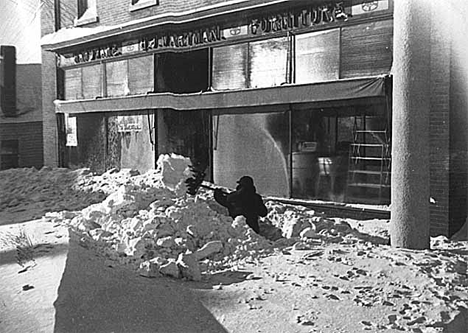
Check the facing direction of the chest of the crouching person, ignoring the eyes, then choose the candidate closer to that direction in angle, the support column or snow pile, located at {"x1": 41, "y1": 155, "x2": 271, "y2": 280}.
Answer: the snow pile

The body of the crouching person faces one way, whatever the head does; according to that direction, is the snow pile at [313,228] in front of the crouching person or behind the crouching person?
behind

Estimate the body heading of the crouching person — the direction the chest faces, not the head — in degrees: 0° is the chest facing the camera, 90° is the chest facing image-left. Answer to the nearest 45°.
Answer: approximately 90°

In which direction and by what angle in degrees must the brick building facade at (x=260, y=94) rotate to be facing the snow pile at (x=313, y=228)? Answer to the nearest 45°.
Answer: approximately 45° to its left
